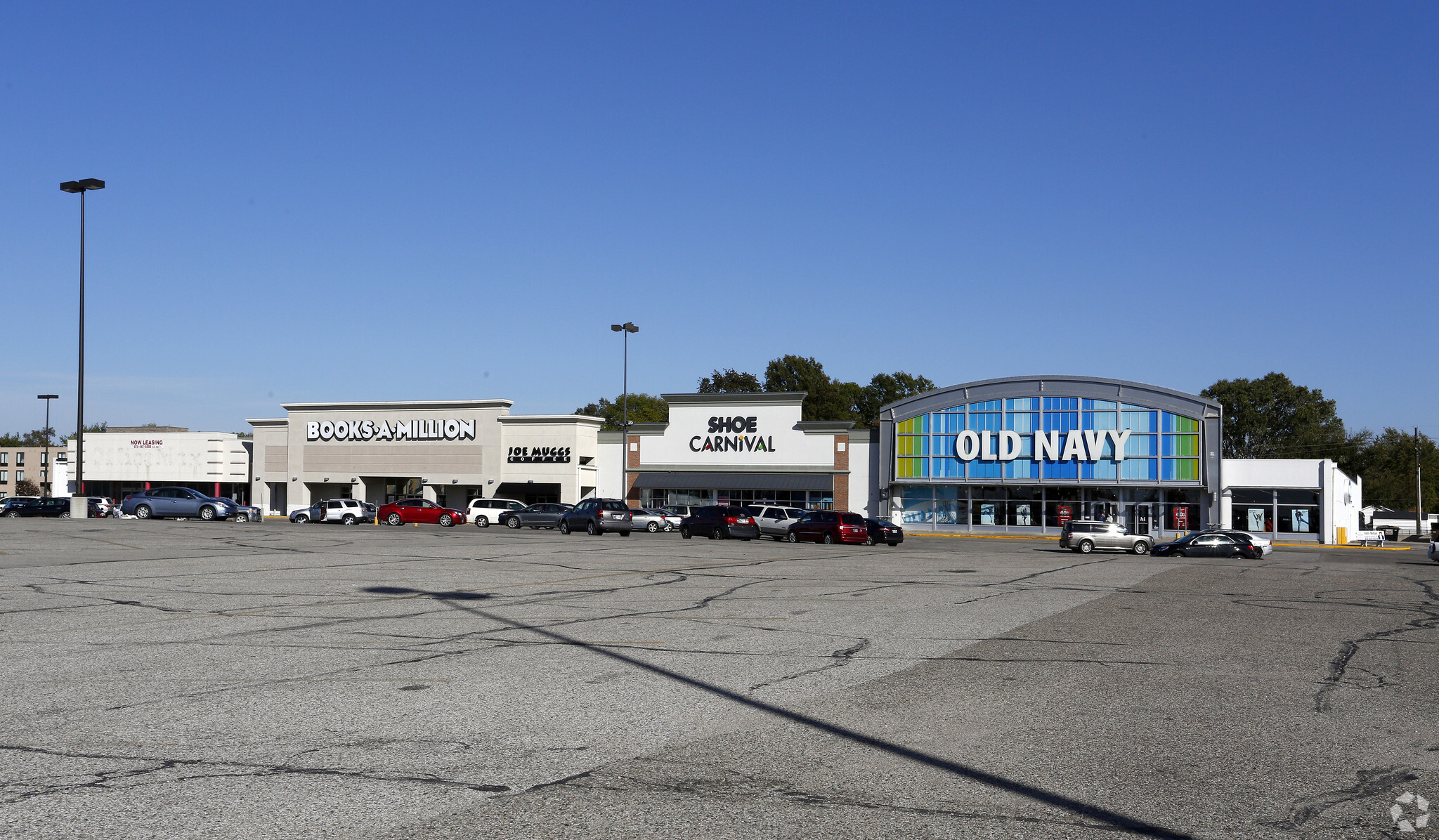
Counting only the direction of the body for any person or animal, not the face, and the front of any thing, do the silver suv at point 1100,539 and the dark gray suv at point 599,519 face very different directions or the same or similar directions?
very different directions

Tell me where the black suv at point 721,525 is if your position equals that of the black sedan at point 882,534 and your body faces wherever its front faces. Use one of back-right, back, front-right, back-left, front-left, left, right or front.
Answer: front-left

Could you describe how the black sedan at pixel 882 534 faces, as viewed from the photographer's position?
facing away from the viewer and to the left of the viewer

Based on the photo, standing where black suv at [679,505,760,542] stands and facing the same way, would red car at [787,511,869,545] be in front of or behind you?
behind

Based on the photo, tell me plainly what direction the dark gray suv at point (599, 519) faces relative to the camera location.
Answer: facing away from the viewer and to the left of the viewer

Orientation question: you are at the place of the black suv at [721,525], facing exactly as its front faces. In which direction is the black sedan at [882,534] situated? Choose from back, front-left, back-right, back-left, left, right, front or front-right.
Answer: back-right

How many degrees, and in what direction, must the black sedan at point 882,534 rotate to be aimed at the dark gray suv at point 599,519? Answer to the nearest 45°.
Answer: approximately 45° to its left

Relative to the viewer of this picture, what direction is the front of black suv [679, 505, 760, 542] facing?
facing away from the viewer and to the left of the viewer
